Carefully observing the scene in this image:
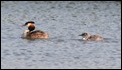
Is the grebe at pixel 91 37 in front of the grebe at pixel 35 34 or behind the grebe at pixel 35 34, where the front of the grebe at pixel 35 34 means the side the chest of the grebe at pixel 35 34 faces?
behind

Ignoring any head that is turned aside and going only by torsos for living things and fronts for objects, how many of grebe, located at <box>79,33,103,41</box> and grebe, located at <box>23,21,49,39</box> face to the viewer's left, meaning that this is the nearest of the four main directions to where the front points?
2

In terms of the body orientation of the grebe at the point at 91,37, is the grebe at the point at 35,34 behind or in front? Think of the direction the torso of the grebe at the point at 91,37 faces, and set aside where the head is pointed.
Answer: in front

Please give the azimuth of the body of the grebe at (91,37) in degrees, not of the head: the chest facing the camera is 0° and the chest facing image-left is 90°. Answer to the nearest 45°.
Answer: approximately 90°

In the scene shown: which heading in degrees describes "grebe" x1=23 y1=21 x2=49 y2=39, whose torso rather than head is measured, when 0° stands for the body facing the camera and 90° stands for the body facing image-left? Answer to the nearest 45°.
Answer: approximately 90°
